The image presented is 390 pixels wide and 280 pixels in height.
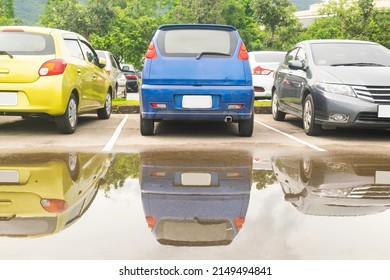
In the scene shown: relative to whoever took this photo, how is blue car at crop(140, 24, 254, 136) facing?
facing away from the viewer

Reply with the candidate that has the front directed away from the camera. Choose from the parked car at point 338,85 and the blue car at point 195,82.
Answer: the blue car

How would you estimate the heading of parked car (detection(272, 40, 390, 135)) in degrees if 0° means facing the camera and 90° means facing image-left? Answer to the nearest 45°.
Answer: approximately 315°

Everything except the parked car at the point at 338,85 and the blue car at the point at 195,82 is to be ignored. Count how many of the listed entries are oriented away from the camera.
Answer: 1

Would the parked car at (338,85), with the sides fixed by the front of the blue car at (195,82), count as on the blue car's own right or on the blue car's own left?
on the blue car's own right

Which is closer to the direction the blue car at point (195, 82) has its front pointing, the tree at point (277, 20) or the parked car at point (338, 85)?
the tree

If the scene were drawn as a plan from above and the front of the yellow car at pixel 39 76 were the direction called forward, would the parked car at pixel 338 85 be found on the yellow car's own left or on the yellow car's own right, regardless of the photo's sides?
on the yellow car's own right

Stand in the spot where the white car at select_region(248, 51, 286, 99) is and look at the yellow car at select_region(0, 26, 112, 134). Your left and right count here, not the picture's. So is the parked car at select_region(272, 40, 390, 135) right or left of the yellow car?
left

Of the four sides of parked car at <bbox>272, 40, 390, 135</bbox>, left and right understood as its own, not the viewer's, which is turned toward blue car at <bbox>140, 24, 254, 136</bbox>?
right

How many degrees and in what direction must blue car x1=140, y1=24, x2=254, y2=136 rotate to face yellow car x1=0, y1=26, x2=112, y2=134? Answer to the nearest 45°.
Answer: approximately 90° to its left

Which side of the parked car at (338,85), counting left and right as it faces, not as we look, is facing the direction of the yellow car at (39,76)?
right

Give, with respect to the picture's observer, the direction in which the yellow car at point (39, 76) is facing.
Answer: facing away from the viewer and to the right of the viewer
